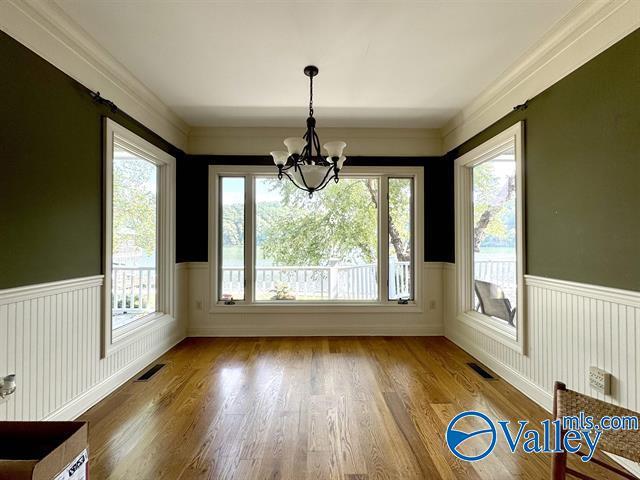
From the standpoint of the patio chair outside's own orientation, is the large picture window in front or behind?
behind

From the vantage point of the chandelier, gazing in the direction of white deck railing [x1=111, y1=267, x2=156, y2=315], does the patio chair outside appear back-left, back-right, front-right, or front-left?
back-right

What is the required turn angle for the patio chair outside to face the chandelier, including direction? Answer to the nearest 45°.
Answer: approximately 180°

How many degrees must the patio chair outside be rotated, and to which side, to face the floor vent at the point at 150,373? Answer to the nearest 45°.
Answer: approximately 180°

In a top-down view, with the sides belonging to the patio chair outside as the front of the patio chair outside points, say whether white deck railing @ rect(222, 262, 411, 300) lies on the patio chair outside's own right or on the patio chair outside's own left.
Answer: on the patio chair outside's own left

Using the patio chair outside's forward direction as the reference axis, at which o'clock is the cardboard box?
The cardboard box is roughly at 5 o'clock from the patio chair outside.

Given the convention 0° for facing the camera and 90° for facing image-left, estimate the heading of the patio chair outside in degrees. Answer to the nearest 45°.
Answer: approximately 225°

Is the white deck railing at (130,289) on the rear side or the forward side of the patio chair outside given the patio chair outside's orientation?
on the rear side
